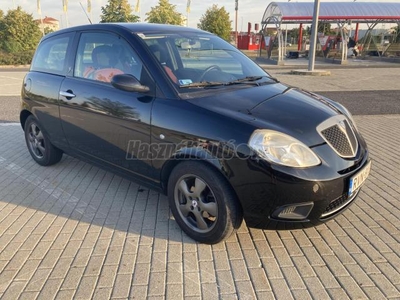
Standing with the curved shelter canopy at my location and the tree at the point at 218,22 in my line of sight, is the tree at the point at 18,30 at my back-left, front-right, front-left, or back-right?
front-left

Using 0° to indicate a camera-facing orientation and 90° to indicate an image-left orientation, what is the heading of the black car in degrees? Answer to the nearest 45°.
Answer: approximately 315°

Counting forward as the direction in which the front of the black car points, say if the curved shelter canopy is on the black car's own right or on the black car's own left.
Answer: on the black car's own left

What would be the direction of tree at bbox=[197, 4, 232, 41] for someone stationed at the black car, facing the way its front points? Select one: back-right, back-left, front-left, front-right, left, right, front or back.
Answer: back-left

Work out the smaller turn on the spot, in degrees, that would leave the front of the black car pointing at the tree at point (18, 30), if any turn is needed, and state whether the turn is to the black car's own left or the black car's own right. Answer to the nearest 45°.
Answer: approximately 180°

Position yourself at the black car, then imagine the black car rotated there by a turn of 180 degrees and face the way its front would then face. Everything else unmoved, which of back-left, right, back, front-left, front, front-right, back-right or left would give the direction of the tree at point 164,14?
front-right
